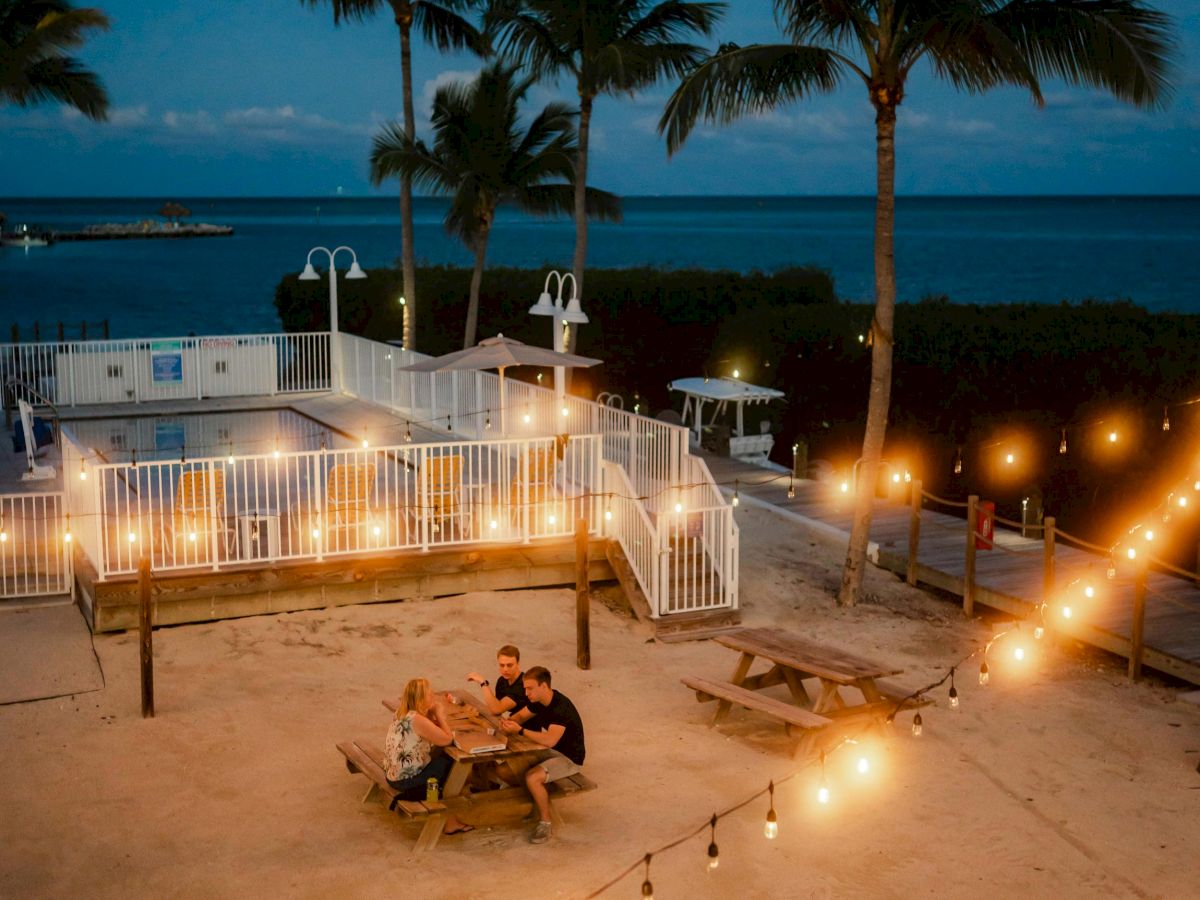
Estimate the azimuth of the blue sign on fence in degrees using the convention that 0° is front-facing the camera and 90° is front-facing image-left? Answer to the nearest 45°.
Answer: approximately 0°

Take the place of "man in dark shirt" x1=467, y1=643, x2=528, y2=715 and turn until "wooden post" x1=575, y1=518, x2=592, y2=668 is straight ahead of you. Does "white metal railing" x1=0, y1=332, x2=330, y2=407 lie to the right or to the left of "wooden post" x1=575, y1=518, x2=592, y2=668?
left

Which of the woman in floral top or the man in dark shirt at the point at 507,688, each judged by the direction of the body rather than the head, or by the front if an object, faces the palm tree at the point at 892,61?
the woman in floral top

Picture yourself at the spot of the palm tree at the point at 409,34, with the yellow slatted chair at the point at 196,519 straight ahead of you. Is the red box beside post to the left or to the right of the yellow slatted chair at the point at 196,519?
left

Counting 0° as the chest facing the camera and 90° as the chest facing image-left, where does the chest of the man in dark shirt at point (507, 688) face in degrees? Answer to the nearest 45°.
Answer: approximately 45°

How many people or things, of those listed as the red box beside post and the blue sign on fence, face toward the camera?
2

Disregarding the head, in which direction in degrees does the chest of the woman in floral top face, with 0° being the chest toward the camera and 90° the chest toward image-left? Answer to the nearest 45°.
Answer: approximately 225°

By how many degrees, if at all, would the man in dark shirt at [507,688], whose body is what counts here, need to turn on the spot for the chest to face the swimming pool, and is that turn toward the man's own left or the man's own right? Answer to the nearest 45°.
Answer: approximately 135° to the man's own right

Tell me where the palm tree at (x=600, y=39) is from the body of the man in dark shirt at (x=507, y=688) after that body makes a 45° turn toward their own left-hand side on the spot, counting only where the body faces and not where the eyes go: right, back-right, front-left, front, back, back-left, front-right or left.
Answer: back

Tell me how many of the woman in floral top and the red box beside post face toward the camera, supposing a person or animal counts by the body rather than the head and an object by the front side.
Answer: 1
